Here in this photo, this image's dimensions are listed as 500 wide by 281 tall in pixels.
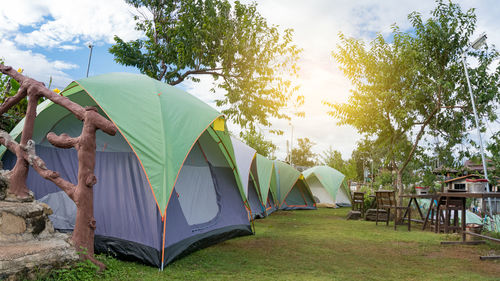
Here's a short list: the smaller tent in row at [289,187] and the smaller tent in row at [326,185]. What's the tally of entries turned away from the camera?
0

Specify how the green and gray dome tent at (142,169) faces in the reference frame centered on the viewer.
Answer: facing the viewer and to the right of the viewer

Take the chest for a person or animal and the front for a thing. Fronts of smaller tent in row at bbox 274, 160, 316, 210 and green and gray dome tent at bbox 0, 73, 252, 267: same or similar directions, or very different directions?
same or similar directions

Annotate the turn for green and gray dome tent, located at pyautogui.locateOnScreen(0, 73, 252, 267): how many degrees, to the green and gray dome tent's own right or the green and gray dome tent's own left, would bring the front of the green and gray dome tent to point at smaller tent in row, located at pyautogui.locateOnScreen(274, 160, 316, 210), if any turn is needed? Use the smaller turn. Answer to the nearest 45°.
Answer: approximately 90° to the green and gray dome tent's own left

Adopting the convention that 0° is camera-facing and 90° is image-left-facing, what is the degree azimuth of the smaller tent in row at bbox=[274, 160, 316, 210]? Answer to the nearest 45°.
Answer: approximately 315°

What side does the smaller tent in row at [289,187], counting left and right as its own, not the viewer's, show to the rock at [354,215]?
front

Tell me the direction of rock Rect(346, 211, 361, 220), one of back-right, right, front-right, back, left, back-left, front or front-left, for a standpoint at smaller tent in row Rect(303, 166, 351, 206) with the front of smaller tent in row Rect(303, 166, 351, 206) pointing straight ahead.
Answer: front-left

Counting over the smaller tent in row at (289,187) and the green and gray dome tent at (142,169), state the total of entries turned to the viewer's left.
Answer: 0

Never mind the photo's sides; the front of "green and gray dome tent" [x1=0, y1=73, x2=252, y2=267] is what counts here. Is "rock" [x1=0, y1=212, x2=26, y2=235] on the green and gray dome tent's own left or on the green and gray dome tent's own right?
on the green and gray dome tent's own right
